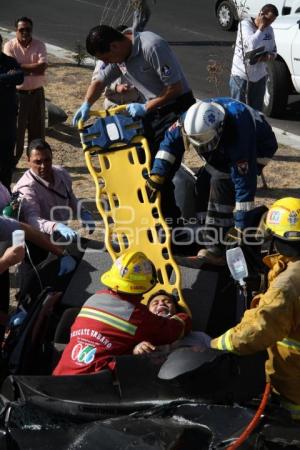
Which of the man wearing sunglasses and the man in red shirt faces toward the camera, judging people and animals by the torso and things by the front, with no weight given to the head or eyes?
the man wearing sunglasses

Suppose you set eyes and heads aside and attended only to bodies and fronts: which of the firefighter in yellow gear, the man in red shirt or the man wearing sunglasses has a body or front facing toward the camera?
the man wearing sunglasses

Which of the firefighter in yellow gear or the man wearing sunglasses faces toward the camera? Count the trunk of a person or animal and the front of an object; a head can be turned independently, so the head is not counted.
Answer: the man wearing sunglasses

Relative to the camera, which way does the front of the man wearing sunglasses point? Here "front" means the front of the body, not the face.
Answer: toward the camera

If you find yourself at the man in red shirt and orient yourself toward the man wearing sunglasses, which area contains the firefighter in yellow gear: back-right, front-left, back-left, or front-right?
back-right

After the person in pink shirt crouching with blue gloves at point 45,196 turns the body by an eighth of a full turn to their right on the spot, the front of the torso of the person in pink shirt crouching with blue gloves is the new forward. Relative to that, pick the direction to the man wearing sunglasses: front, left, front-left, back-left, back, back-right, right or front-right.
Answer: back

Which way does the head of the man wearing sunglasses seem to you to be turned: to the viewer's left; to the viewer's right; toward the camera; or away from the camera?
toward the camera

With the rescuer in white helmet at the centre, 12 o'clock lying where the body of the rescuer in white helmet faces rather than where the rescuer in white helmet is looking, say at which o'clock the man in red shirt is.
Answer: The man in red shirt is roughly at 11 o'clock from the rescuer in white helmet.

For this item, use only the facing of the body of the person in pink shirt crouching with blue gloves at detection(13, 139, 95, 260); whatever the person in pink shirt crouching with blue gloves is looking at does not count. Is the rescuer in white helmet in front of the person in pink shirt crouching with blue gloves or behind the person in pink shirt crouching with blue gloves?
in front

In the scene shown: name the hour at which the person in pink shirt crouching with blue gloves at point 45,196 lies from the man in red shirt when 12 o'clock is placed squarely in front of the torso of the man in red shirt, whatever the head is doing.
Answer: The person in pink shirt crouching with blue gloves is roughly at 10 o'clock from the man in red shirt.

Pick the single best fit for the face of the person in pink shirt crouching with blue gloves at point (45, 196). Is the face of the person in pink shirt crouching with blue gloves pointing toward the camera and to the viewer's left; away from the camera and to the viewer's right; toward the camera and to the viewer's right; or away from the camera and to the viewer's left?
toward the camera and to the viewer's right

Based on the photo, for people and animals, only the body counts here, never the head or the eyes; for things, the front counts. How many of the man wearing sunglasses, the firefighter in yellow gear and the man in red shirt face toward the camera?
1

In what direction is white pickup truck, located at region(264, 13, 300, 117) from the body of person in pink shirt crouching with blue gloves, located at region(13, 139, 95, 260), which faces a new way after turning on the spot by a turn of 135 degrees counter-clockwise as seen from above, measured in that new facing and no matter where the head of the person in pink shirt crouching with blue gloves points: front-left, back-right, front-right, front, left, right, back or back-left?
front-right

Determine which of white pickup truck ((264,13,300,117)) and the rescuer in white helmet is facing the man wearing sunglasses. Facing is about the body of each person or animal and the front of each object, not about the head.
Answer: the white pickup truck

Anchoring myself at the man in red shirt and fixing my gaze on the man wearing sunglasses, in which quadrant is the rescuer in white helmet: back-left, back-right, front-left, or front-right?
front-right

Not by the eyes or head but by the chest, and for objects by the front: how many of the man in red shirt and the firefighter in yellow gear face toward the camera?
0

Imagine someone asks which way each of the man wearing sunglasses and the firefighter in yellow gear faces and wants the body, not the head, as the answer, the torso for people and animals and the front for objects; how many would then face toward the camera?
1

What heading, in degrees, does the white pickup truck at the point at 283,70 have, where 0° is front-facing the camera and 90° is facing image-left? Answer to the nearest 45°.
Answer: approximately 45°

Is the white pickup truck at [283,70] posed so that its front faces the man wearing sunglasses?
no

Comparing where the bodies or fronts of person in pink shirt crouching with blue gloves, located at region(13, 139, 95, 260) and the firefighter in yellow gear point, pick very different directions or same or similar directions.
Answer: very different directions
